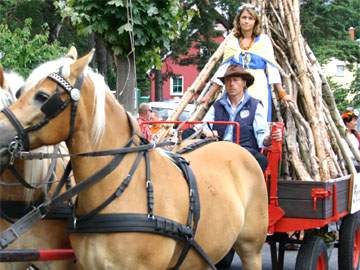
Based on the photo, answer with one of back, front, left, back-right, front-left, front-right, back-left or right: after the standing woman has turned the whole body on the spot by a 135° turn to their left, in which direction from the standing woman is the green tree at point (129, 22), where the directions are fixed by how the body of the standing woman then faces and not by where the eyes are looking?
left

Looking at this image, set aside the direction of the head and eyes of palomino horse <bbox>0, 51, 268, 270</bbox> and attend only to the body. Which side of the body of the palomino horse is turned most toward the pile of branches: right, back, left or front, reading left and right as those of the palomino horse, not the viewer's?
back

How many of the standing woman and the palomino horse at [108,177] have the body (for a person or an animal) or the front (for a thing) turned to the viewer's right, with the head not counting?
0

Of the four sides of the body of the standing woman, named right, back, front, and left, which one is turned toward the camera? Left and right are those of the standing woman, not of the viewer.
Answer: front

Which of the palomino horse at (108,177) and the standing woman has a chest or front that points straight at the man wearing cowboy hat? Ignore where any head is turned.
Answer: the standing woman

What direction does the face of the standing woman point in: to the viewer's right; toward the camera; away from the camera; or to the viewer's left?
toward the camera

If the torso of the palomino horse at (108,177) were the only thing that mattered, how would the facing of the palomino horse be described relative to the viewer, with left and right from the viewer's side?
facing the viewer and to the left of the viewer

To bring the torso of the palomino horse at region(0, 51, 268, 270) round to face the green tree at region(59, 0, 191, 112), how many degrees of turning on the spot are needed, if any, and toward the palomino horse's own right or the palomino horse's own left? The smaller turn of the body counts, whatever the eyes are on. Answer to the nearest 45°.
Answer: approximately 135° to the palomino horse's own right

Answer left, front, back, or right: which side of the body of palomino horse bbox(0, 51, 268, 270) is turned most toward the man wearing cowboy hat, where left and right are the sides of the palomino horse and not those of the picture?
back

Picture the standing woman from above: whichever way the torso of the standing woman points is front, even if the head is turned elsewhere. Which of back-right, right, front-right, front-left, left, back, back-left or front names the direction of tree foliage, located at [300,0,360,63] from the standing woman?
back

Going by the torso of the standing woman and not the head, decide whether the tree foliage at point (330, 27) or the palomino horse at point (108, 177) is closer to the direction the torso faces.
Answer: the palomino horse
